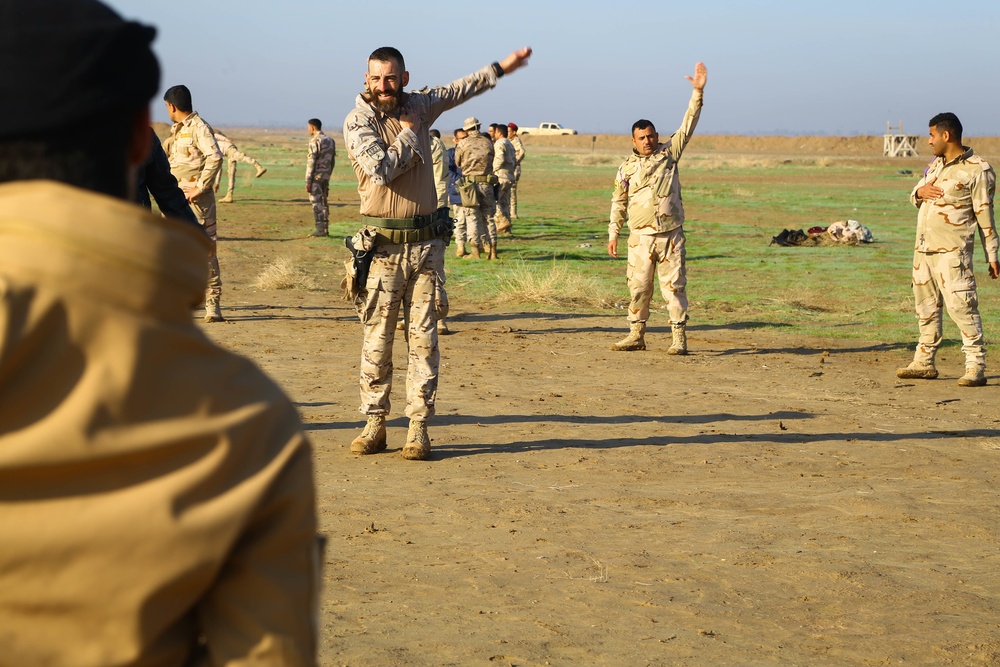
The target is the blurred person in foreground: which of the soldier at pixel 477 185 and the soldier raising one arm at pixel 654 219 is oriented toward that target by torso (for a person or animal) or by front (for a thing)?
the soldier raising one arm

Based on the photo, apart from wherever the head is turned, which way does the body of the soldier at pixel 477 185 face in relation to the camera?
away from the camera

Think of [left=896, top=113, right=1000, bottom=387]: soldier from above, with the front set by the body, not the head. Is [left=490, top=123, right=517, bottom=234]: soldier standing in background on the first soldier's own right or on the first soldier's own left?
on the first soldier's own right

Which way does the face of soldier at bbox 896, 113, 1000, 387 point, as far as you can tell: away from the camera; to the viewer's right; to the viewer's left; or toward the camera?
to the viewer's left

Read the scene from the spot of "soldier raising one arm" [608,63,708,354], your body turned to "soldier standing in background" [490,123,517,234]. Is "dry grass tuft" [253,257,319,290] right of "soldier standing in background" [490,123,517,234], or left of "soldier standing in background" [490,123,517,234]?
left
